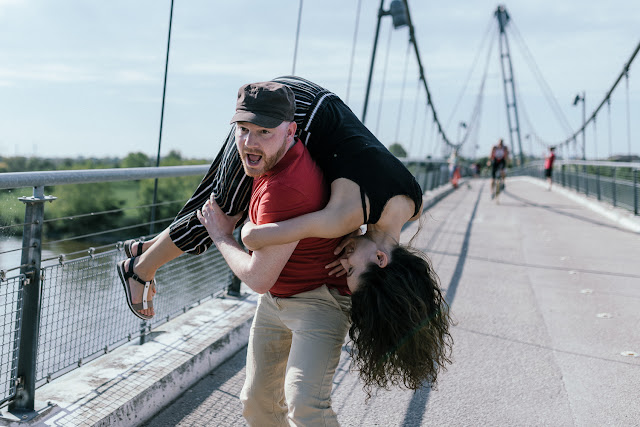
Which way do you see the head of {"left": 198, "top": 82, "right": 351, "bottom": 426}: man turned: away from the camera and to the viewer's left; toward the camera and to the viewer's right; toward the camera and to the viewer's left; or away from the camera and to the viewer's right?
toward the camera and to the viewer's left

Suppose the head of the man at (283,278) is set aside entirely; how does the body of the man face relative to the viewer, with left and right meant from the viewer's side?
facing the viewer and to the left of the viewer

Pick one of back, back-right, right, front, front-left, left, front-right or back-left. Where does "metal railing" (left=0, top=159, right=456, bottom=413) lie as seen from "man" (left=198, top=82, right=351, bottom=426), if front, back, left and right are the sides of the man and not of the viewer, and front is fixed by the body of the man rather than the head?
right

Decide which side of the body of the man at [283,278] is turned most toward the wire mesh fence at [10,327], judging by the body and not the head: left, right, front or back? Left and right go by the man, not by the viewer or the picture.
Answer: right

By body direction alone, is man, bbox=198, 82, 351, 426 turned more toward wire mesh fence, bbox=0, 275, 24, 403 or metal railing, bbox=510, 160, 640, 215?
the wire mesh fence

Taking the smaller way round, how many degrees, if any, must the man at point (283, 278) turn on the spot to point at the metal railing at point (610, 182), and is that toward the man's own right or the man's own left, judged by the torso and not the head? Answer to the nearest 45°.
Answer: approximately 180°
